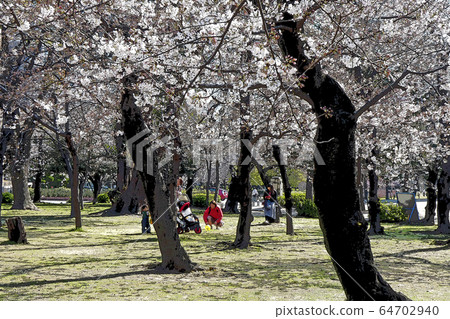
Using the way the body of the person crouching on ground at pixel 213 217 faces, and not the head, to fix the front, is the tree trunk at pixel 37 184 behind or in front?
behind

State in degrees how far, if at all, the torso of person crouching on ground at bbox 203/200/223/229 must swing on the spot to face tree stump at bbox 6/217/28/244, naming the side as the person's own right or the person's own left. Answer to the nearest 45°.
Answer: approximately 45° to the person's own right

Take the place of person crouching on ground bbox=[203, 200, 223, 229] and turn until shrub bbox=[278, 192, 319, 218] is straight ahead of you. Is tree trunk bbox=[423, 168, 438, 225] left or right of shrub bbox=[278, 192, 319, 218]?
right

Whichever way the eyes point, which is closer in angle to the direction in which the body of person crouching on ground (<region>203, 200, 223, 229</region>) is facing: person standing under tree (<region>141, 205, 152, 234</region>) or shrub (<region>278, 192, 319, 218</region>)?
the person standing under tree

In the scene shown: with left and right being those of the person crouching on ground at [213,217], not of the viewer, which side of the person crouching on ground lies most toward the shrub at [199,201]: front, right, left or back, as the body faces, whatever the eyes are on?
back

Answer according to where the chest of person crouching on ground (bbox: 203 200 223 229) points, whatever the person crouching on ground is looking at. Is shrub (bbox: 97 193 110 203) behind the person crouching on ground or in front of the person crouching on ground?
behind

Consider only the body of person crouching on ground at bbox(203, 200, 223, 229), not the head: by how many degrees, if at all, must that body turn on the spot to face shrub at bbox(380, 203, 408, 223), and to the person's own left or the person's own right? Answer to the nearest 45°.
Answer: approximately 135° to the person's own left

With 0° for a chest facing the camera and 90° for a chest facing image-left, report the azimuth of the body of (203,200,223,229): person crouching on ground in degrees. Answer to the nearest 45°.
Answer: approximately 0°

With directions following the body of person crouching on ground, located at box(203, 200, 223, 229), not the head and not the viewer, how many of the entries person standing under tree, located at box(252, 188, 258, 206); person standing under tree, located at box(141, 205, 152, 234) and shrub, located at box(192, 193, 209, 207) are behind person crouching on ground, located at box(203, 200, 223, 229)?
2
